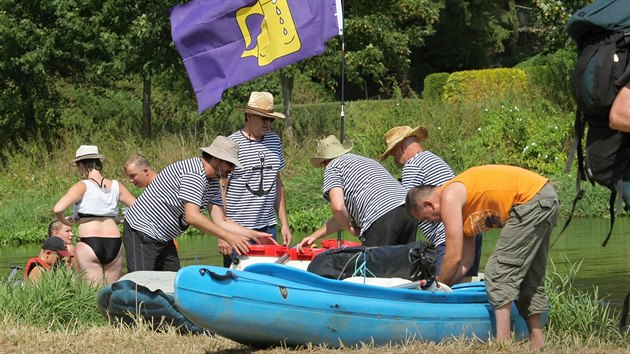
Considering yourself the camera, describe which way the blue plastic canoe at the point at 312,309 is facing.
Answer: facing to the left of the viewer

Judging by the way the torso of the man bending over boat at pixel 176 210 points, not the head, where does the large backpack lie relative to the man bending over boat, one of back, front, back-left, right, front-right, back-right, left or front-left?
front-right

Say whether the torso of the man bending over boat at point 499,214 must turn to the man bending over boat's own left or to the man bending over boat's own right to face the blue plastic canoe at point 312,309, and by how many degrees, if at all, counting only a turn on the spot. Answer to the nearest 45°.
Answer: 0° — they already face it

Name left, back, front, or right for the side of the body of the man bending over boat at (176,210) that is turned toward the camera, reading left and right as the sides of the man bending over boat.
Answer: right

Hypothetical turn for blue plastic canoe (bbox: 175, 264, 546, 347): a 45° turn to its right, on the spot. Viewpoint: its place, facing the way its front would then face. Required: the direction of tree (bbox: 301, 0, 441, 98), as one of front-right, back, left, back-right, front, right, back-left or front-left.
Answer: front-right

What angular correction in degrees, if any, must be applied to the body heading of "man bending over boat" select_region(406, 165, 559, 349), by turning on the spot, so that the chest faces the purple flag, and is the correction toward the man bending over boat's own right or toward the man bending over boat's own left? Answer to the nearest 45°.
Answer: approximately 45° to the man bending over boat's own right

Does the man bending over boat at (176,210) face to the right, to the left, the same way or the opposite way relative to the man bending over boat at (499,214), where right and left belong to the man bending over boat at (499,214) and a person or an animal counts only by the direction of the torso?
the opposite way
